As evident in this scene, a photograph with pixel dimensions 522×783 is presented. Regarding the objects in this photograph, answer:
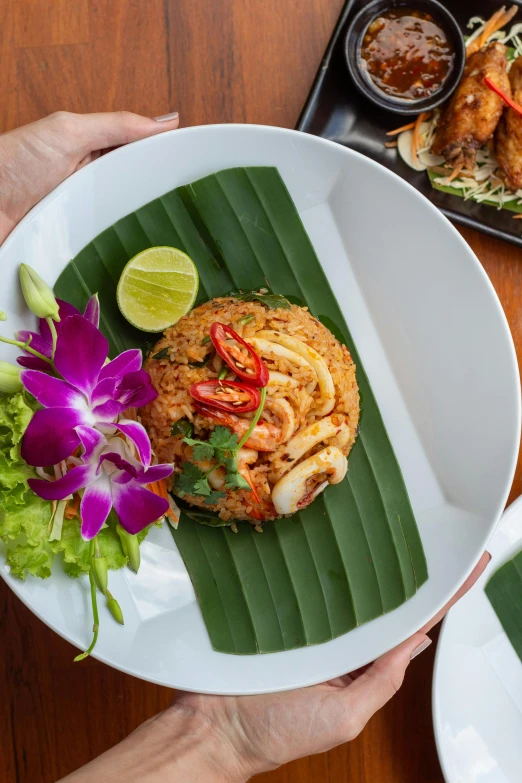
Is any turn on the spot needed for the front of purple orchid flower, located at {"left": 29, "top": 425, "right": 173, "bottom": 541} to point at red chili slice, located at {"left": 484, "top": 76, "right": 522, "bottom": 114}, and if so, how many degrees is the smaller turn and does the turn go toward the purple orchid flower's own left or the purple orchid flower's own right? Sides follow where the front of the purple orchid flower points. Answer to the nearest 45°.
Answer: approximately 135° to the purple orchid flower's own left

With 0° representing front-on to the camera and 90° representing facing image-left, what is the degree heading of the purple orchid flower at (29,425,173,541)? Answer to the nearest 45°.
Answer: approximately 0°
